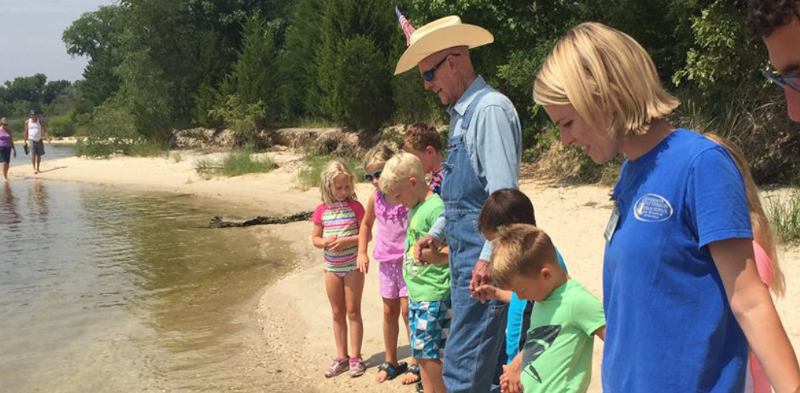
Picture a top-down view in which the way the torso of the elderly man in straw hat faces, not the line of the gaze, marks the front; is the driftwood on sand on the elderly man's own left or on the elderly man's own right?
on the elderly man's own right

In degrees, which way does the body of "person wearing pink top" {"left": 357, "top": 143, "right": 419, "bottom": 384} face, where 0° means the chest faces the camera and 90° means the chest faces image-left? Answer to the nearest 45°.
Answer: approximately 45°

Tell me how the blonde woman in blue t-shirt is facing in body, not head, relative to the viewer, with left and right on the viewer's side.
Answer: facing the viewer and to the left of the viewer

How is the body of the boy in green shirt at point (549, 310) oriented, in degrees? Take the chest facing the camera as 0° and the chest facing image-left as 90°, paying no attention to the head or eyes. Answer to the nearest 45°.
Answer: approximately 45°

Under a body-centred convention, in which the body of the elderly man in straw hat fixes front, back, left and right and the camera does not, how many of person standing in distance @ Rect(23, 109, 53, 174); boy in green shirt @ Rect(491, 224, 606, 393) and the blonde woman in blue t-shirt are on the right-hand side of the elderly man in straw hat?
1

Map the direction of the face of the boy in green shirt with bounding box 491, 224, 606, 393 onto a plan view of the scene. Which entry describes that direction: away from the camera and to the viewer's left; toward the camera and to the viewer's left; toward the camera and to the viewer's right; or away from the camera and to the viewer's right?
toward the camera and to the viewer's left

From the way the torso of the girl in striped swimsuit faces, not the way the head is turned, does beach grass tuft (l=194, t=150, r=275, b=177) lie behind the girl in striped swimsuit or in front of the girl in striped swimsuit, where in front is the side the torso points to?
behind

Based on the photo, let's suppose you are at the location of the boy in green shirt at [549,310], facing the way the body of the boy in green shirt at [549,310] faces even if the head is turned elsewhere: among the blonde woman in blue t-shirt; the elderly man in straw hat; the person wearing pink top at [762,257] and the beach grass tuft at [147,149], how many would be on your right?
2

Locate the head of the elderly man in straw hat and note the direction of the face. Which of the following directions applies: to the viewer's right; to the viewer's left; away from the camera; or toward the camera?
to the viewer's left

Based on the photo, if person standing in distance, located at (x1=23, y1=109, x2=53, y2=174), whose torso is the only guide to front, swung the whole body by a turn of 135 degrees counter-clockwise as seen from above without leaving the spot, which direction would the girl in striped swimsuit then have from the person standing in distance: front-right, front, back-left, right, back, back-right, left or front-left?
back-right

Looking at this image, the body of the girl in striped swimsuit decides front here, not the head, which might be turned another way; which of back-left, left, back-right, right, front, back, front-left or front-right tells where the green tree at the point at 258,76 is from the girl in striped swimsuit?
back

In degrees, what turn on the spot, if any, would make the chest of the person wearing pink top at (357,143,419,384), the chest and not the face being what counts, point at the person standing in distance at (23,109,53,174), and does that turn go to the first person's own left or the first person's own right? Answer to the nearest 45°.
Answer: approximately 90° to the first person's own right

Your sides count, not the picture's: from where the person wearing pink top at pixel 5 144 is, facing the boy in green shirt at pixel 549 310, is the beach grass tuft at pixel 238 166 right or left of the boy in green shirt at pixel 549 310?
left
